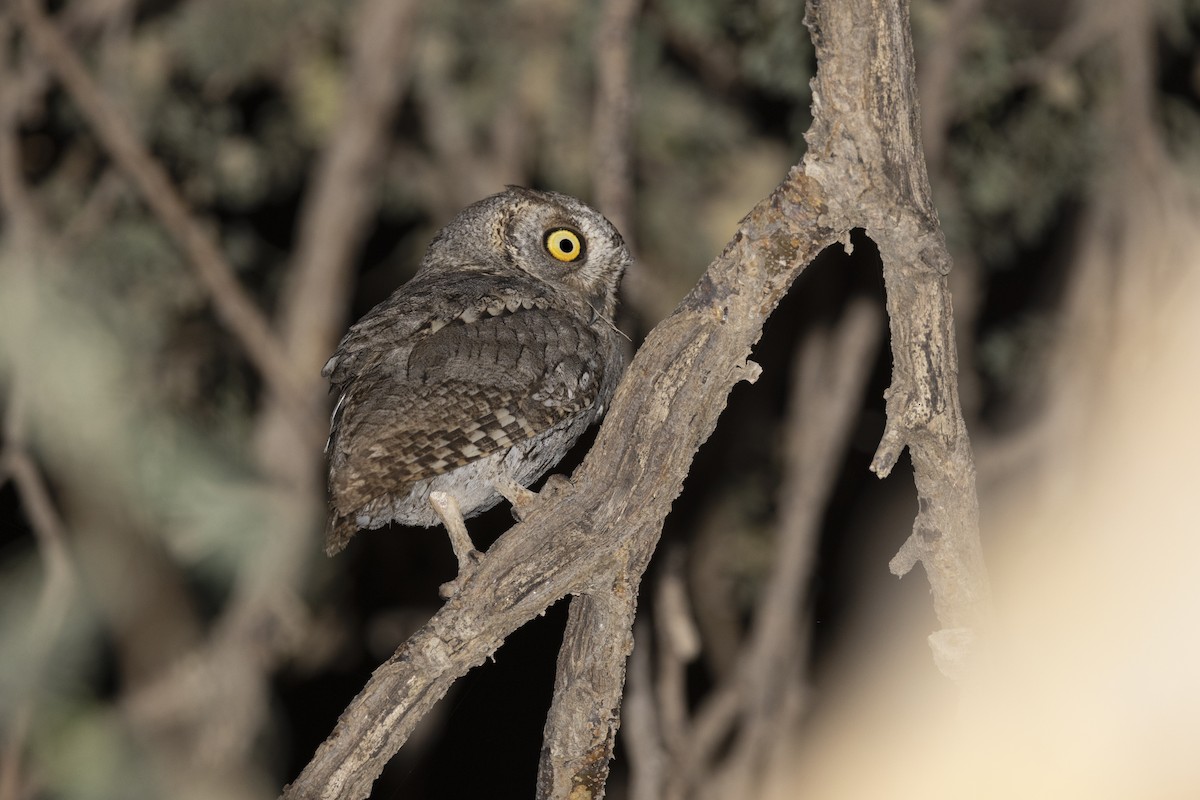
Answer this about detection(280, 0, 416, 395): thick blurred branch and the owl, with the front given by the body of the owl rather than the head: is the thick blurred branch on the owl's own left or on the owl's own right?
on the owl's own left
